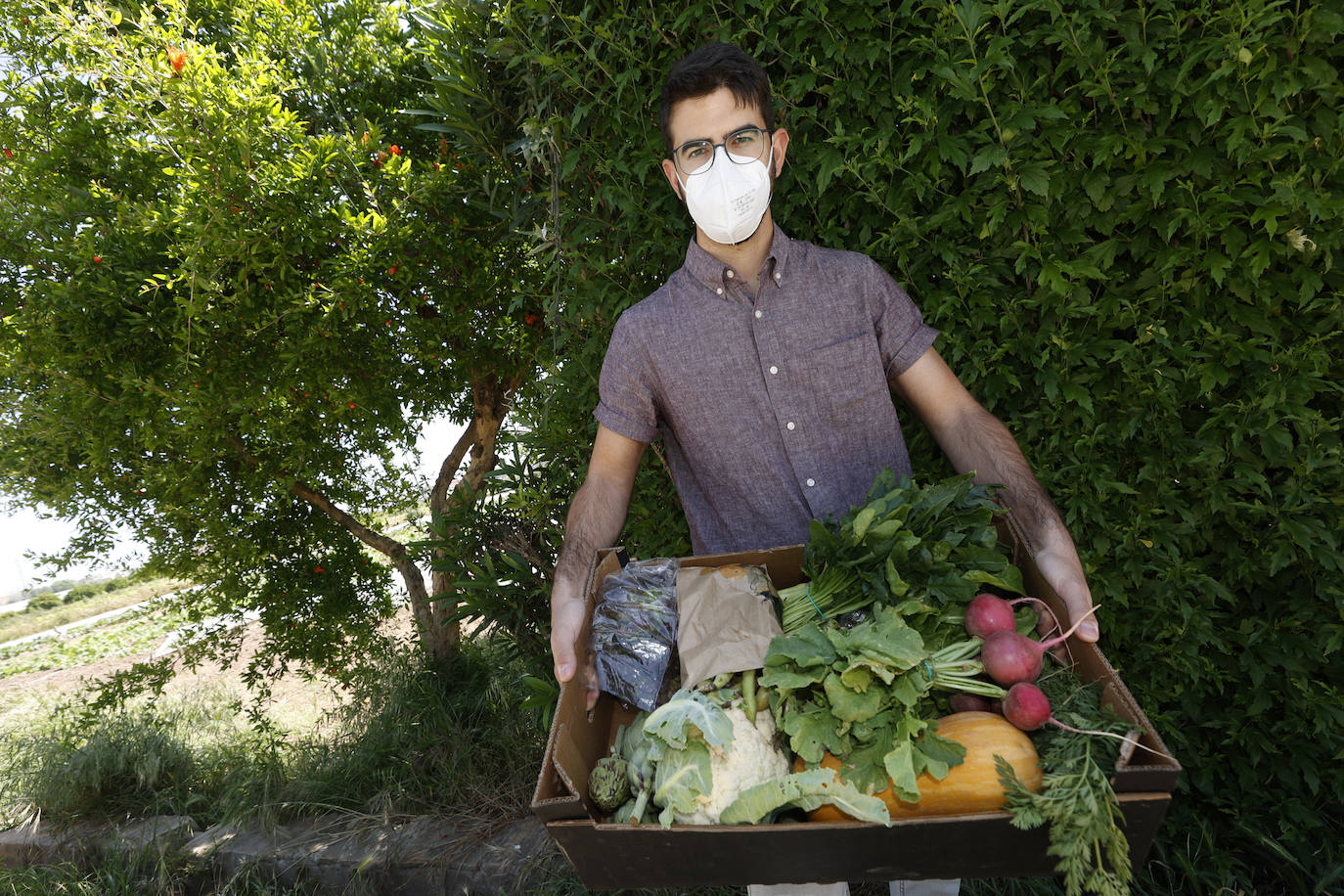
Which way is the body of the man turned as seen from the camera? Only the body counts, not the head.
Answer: toward the camera

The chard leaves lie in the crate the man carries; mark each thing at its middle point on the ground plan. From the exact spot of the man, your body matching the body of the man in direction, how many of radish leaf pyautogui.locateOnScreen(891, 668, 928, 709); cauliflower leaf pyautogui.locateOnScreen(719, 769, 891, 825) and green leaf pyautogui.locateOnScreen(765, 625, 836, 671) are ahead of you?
3

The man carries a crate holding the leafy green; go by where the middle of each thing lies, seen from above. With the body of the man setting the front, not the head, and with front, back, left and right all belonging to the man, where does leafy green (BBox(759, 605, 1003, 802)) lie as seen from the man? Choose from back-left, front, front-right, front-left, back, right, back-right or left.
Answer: front

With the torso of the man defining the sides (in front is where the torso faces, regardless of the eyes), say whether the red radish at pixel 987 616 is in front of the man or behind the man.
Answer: in front

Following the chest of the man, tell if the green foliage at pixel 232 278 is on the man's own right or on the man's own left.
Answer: on the man's own right

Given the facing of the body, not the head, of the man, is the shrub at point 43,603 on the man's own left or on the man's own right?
on the man's own right

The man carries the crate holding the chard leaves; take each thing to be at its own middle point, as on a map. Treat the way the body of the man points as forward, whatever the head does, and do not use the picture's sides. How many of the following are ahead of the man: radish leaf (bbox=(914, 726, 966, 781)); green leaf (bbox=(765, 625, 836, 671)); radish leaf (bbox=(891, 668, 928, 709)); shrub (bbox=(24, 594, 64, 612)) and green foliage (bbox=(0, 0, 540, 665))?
3

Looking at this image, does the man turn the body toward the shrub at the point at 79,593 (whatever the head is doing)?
no

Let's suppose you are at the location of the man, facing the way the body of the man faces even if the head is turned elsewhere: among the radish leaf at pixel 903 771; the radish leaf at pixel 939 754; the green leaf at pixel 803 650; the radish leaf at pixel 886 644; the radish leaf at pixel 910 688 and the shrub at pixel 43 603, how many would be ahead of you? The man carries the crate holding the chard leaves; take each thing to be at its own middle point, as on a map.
5

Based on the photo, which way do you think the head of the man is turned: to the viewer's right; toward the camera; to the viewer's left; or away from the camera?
toward the camera
